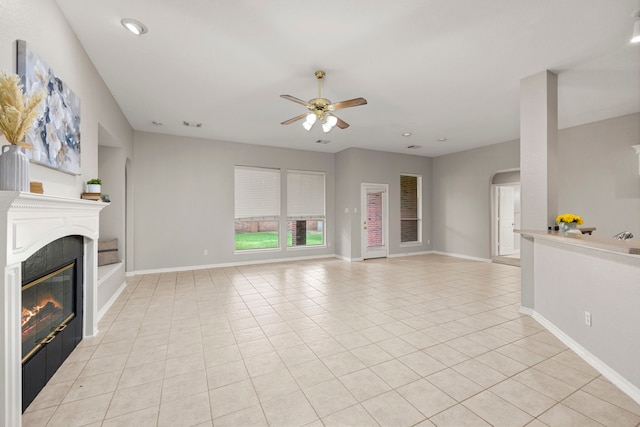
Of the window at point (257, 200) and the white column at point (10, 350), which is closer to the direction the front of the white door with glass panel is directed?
the white column

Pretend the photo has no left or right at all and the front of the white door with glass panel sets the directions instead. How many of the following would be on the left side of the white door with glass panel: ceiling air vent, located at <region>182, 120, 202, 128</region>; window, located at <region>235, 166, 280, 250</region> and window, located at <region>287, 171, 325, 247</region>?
0

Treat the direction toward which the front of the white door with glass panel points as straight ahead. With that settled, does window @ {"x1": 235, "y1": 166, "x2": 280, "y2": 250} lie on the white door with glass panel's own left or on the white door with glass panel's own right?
on the white door with glass panel's own right

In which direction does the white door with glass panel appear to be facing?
toward the camera

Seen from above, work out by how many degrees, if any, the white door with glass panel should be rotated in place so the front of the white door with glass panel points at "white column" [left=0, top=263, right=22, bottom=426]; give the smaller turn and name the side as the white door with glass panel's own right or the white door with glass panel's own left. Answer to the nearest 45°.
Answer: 0° — it already faces it

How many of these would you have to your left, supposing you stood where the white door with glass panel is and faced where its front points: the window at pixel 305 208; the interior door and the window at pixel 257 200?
1

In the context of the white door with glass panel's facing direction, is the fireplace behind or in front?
in front

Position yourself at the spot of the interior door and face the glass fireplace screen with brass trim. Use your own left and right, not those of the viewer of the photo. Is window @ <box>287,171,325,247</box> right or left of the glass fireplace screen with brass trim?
right

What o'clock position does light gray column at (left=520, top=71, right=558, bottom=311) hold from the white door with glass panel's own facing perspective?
The light gray column is roughly at 11 o'clock from the white door with glass panel.

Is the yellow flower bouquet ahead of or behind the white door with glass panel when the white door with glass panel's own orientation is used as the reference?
ahead

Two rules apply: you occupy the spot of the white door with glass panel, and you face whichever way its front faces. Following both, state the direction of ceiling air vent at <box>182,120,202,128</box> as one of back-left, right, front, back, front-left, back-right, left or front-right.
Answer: front-right

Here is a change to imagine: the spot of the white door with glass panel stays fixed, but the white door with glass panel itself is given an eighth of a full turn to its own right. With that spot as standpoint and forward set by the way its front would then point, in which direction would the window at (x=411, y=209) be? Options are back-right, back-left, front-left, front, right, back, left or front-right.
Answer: back

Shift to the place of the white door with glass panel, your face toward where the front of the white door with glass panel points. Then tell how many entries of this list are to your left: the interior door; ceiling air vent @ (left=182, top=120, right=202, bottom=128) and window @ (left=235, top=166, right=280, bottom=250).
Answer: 1

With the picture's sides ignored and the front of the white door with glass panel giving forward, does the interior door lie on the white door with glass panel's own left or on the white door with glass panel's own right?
on the white door with glass panel's own left

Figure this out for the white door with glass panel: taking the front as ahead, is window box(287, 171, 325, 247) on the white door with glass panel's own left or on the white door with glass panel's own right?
on the white door with glass panel's own right

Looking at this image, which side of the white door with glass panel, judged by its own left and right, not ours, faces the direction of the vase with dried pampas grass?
front
